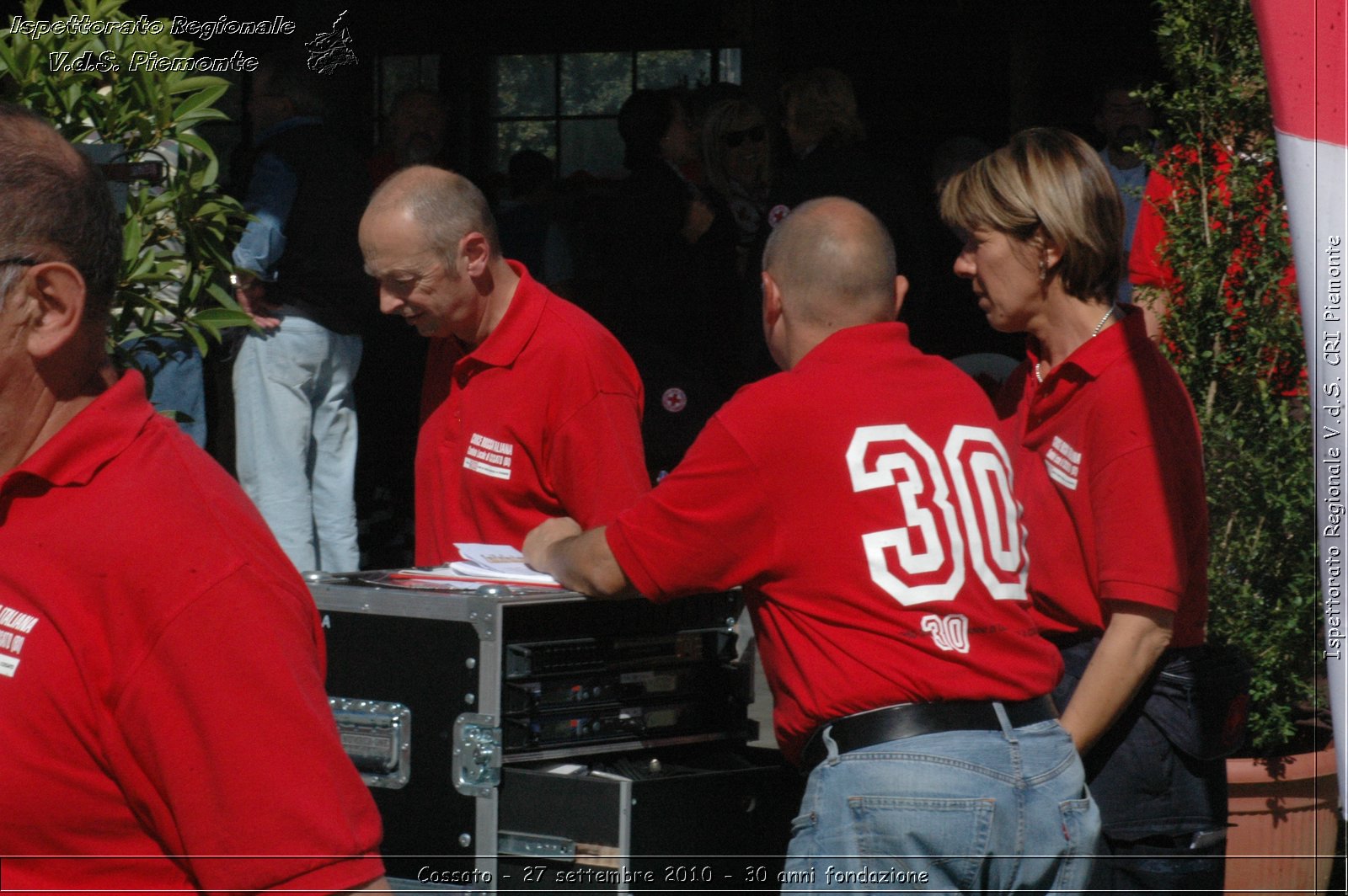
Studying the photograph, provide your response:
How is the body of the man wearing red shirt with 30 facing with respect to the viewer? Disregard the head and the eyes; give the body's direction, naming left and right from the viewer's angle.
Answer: facing away from the viewer and to the left of the viewer

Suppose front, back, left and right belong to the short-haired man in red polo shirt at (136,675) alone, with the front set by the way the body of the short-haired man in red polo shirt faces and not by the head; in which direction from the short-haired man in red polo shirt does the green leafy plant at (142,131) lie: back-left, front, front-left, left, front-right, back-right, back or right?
back-right

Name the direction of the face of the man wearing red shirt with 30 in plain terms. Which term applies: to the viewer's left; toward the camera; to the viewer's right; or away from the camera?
away from the camera

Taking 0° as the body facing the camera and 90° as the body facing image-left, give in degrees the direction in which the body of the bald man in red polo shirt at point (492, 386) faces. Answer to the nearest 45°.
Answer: approximately 45°

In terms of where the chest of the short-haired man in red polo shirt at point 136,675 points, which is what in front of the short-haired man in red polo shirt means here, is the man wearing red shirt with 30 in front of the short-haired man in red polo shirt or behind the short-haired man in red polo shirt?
behind

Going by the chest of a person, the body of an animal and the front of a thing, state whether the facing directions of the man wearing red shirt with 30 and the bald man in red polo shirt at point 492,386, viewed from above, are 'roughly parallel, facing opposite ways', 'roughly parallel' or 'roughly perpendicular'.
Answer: roughly perpendicular

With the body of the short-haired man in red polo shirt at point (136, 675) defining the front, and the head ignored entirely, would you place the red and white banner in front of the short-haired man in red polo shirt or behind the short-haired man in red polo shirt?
behind

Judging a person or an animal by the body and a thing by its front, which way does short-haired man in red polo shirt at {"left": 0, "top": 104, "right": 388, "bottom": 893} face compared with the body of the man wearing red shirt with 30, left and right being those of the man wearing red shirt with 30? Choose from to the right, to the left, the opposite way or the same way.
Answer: to the left

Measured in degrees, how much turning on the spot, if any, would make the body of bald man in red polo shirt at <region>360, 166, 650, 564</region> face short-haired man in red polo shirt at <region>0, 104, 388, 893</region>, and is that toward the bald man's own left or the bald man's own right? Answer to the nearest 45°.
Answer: approximately 45° to the bald man's own left

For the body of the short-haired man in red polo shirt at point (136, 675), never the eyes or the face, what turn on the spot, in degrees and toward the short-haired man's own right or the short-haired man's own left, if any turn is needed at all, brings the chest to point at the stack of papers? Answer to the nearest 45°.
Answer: approximately 135° to the short-haired man's own right
